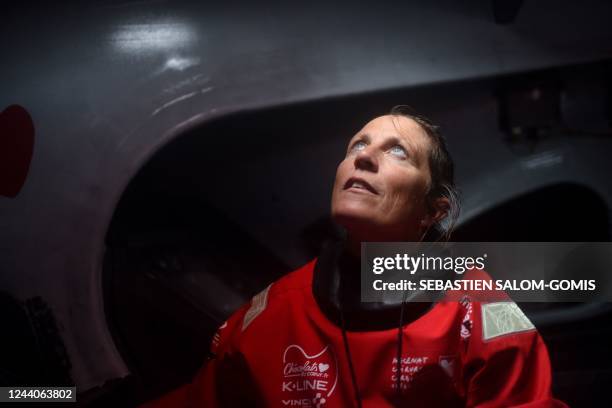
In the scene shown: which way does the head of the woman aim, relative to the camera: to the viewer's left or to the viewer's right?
to the viewer's left

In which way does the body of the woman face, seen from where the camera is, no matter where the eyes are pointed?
toward the camera
